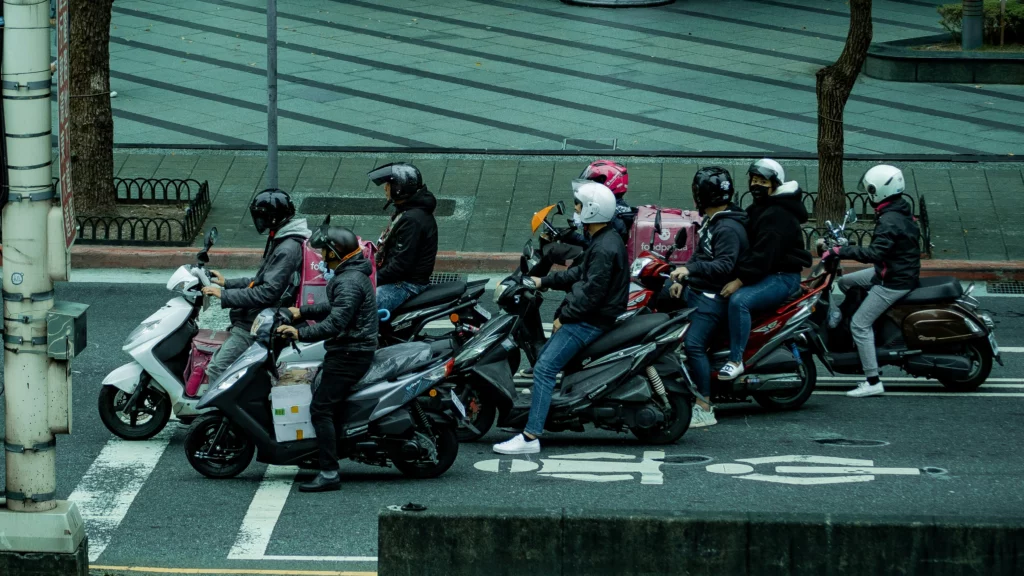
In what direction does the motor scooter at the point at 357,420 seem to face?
to the viewer's left

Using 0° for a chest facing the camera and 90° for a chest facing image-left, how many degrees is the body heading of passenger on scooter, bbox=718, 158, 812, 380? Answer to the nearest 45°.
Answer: approximately 90°

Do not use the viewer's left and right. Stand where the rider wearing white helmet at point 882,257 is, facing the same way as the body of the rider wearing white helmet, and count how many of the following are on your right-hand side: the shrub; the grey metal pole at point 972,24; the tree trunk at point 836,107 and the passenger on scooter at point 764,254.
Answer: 3

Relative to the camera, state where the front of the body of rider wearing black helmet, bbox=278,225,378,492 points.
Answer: to the viewer's left

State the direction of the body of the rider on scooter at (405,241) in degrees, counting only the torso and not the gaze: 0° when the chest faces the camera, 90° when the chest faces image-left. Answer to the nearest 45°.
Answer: approximately 90°

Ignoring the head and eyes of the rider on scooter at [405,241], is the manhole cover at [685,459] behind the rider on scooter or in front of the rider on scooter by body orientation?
behind

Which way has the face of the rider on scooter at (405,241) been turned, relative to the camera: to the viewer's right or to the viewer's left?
to the viewer's left

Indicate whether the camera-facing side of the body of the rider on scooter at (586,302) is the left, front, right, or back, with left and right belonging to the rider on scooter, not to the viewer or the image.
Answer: left

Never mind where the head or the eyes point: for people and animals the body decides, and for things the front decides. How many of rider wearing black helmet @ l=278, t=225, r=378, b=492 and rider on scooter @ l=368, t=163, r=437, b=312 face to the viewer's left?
2

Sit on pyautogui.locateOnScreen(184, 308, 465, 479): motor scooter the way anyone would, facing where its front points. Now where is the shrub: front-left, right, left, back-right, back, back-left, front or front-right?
back-right

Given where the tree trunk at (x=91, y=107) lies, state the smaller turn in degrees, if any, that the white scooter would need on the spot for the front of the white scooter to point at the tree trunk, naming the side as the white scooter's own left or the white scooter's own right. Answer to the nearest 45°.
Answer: approximately 90° to the white scooter's own right

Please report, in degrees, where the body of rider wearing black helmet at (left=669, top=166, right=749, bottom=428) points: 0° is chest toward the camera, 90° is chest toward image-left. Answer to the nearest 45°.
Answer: approximately 90°

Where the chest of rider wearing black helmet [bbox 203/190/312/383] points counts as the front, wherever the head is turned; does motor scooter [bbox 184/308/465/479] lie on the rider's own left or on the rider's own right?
on the rider's own left

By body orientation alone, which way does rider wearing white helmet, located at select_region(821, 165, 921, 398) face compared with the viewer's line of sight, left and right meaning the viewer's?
facing to the left of the viewer
